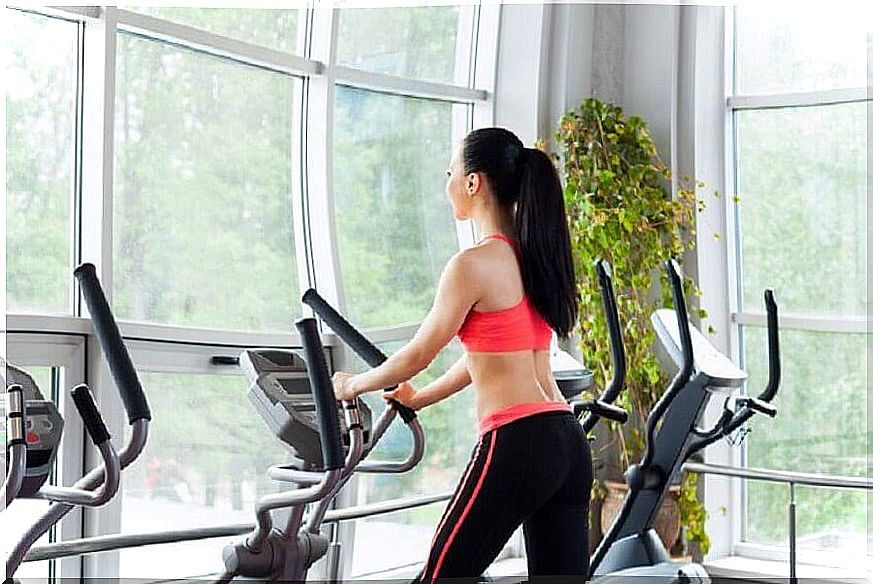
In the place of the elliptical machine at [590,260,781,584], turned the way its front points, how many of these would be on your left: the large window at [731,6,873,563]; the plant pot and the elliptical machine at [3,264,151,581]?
1

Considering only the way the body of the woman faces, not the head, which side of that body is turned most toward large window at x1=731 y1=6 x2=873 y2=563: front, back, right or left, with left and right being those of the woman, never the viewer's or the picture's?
right

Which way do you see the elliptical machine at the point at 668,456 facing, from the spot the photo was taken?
facing away from the viewer and to the left of the viewer

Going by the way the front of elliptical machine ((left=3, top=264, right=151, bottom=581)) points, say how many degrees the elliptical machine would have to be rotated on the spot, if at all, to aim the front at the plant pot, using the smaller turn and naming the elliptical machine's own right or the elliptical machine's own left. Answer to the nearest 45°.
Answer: approximately 90° to the elliptical machine's own right

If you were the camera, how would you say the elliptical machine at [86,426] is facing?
facing away from the viewer and to the left of the viewer

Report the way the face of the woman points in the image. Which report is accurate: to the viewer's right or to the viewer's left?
to the viewer's left

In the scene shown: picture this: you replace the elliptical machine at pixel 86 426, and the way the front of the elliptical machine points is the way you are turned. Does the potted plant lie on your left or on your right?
on your right

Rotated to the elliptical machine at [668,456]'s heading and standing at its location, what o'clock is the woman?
The woman is roughly at 8 o'clock from the elliptical machine.

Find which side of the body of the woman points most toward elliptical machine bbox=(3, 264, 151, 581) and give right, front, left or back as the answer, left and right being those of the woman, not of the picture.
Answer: left

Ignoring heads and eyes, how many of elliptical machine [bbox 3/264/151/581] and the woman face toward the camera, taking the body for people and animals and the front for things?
0

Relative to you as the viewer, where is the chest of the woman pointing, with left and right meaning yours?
facing away from the viewer and to the left of the viewer
